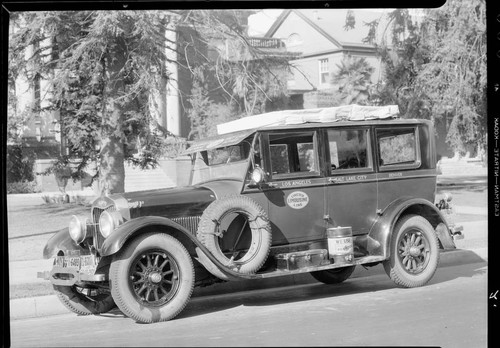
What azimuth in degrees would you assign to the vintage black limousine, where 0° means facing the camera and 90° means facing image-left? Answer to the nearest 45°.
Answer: approximately 45°
